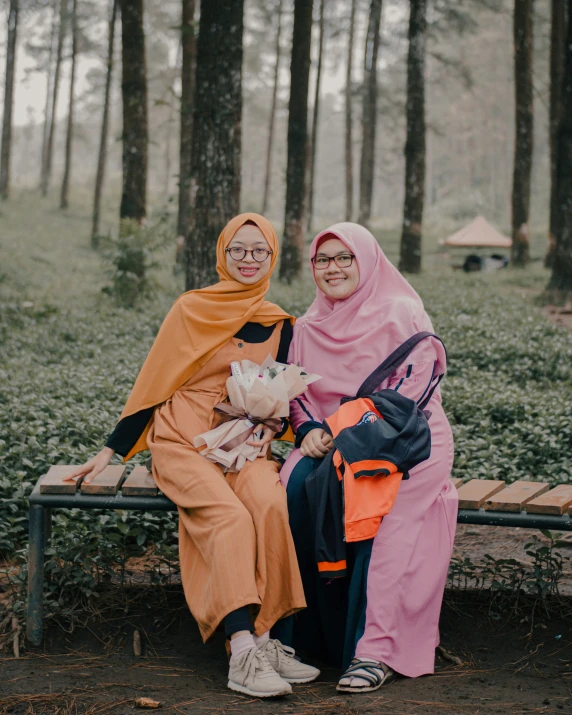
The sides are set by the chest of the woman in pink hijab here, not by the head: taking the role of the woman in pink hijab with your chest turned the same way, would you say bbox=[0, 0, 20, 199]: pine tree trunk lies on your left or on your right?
on your right

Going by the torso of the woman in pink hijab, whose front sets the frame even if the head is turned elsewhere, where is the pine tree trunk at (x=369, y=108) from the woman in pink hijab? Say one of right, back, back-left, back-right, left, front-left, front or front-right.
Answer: back-right

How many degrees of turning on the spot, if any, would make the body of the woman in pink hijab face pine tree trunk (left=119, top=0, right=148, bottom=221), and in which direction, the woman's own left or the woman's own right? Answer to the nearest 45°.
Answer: approximately 90° to the woman's own right

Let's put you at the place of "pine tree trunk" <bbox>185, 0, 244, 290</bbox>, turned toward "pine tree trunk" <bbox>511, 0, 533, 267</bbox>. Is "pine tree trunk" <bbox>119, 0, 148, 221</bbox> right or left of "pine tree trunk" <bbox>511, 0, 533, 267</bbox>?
left

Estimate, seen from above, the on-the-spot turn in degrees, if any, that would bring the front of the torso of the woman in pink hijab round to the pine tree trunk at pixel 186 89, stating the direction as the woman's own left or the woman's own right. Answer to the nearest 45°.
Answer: approximately 135° to the woman's own right

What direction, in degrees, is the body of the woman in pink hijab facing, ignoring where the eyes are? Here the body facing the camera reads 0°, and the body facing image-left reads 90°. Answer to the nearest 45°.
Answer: approximately 45°

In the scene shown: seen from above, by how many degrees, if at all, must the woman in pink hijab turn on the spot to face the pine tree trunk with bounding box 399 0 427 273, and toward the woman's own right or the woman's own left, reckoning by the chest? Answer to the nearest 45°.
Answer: approximately 135° to the woman's own right

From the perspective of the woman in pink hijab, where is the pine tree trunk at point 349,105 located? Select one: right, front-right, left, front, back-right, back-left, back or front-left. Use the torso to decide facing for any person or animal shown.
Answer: back-right

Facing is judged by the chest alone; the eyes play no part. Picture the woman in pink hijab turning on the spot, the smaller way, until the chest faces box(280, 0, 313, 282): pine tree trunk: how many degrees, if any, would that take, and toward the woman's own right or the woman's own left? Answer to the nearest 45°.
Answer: approximately 135° to the woman's own right

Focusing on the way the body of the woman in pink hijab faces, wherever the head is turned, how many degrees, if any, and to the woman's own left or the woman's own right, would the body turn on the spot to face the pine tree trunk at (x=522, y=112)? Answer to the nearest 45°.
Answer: approximately 135° to the woman's own right

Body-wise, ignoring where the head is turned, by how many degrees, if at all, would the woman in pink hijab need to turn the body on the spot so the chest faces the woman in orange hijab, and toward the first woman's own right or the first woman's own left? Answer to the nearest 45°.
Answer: approximately 45° to the first woman's own right
